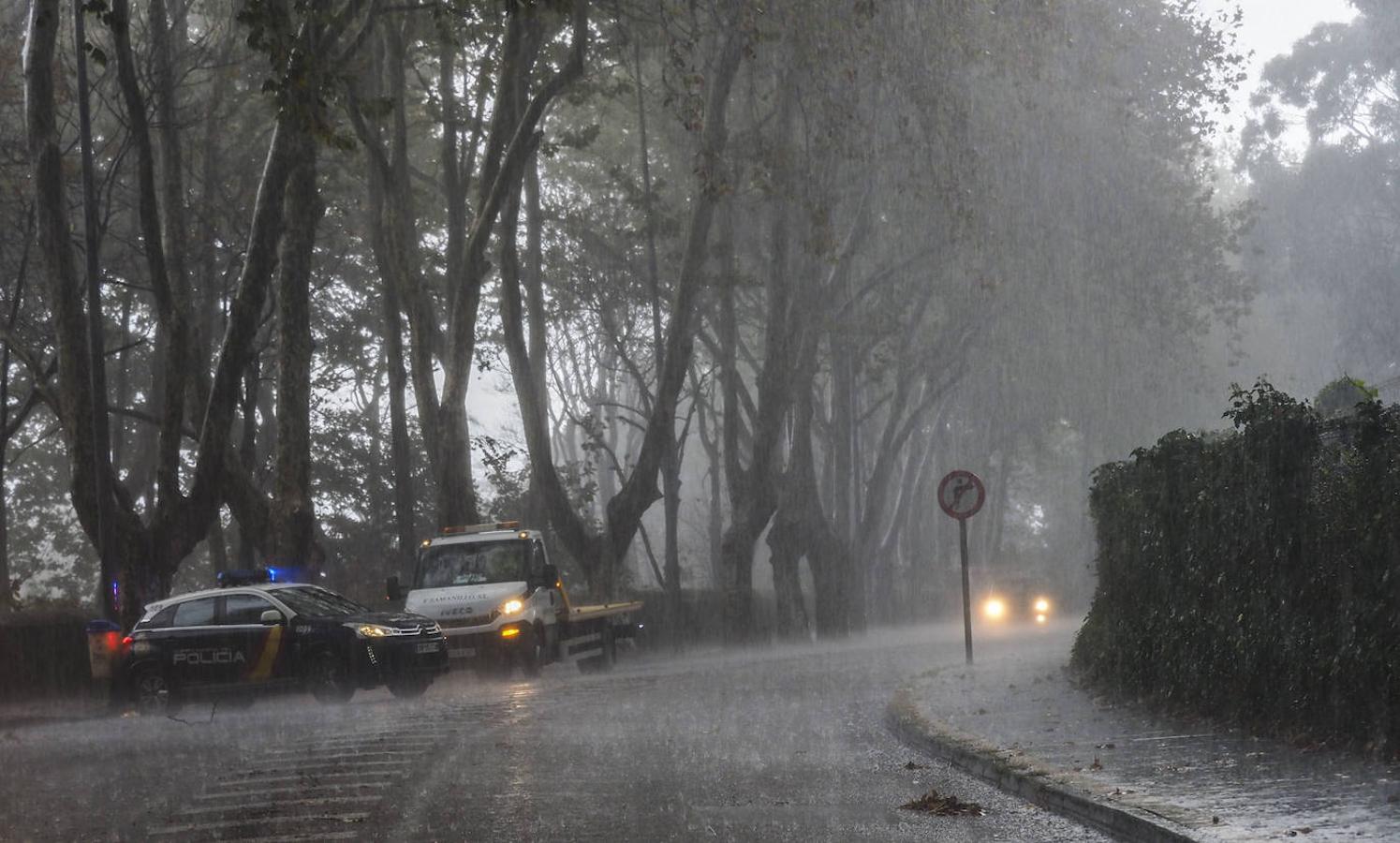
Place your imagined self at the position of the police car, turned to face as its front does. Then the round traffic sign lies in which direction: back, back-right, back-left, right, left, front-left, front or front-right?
front-left

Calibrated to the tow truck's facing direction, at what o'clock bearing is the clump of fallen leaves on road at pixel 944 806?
The clump of fallen leaves on road is roughly at 10 o'clock from the tow truck.

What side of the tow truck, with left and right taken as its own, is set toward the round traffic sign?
left

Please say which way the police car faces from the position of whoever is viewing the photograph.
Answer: facing the viewer and to the right of the viewer

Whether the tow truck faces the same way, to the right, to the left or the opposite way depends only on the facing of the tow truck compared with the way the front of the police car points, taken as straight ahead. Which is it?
to the right

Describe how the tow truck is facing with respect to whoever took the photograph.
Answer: facing the viewer and to the left of the viewer

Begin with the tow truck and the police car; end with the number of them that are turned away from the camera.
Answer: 0

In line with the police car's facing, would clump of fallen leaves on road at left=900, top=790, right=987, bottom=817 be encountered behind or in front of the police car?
in front

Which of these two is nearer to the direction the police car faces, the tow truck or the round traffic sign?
the round traffic sign
